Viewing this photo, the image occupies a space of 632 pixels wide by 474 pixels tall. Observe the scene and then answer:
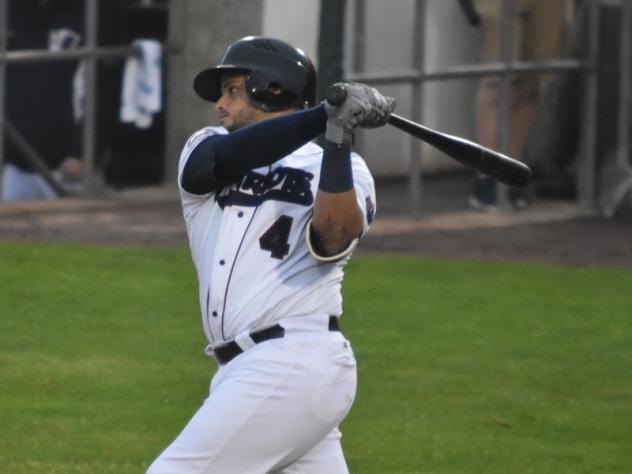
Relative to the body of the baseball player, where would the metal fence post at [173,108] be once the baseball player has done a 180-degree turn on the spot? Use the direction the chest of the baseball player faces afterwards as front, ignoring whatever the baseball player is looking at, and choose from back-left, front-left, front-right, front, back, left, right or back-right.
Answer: front-left

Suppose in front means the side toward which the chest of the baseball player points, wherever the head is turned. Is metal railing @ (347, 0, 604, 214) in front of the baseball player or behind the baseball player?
behind

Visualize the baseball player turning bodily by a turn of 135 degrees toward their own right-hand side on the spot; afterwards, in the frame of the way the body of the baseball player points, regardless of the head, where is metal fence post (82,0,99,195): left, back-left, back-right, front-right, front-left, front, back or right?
front

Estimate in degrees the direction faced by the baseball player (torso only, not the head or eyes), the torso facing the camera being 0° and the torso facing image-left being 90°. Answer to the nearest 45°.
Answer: approximately 45°

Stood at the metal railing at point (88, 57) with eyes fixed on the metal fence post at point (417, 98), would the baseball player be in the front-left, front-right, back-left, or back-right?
front-right

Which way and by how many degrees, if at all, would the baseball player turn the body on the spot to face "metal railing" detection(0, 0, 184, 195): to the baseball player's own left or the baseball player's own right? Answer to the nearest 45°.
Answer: approximately 135° to the baseball player's own right

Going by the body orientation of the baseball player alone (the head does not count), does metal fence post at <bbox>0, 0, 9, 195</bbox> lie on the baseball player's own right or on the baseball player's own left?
on the baseball player's own right
